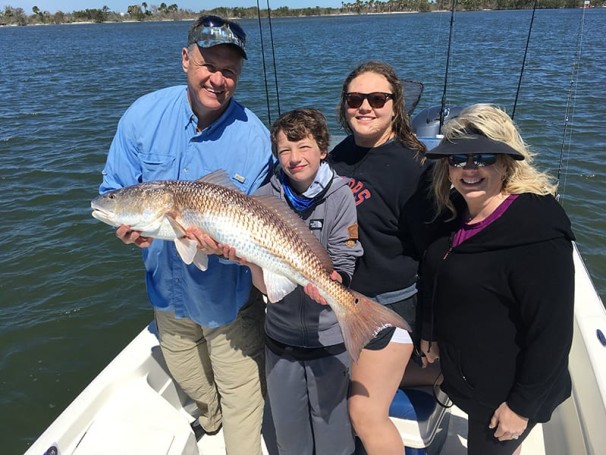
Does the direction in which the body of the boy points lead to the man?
no

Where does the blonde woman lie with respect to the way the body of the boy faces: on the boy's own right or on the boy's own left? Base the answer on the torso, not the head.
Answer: on the boy's own left

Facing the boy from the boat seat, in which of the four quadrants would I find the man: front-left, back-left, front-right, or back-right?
front-right

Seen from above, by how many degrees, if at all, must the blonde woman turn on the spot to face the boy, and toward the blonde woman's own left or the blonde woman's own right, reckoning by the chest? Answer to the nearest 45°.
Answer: approximately 45° to the blonde woman's own right

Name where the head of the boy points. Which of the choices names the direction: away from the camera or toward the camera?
toward the camera

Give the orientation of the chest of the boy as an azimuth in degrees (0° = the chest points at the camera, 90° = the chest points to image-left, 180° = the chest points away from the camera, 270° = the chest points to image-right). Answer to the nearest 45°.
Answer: approximately 0°

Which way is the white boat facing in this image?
toward the camera

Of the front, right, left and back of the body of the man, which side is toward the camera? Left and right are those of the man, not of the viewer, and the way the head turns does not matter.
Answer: front

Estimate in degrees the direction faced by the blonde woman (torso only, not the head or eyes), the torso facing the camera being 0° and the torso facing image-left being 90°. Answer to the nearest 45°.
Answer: approximately 45°
